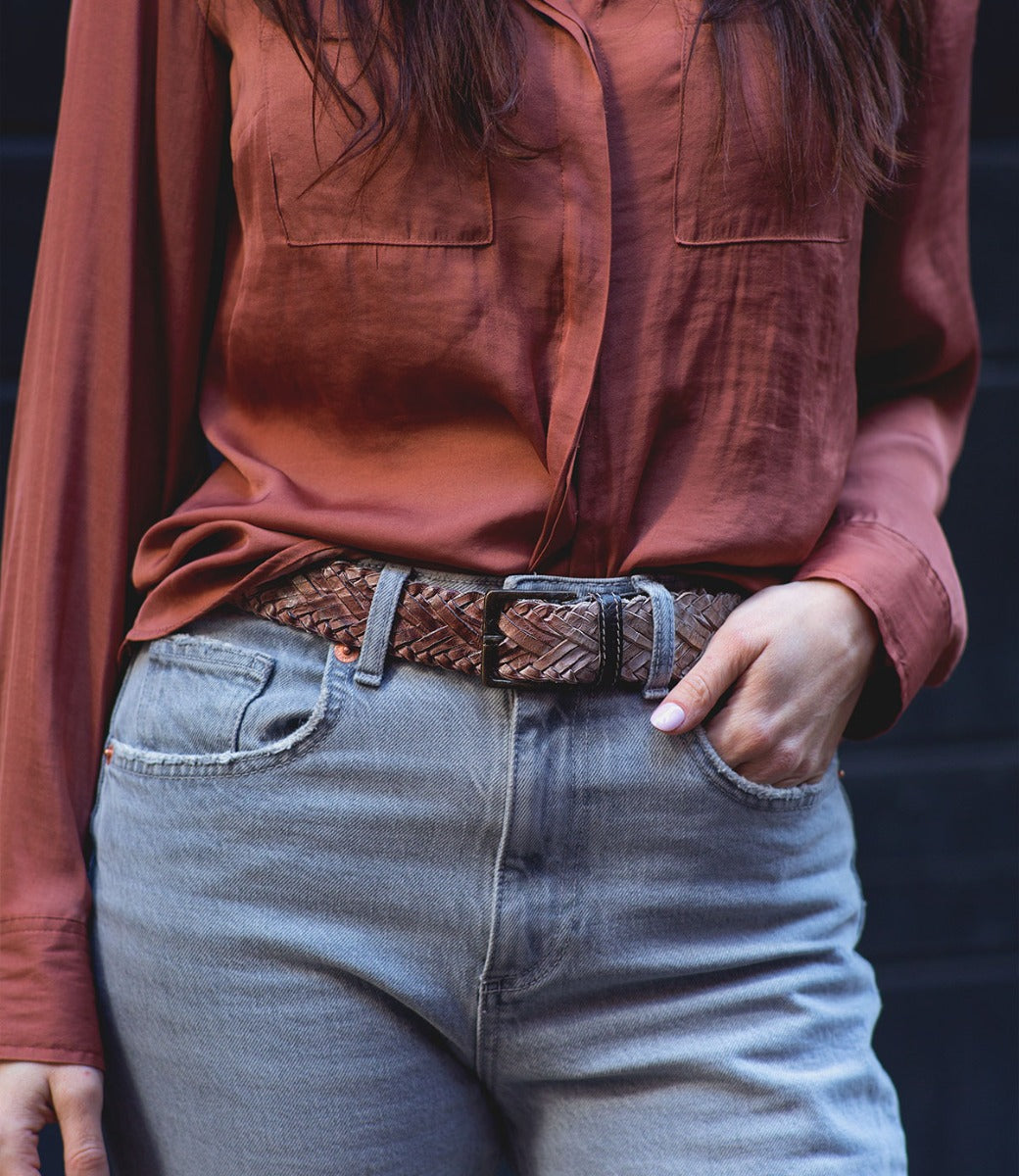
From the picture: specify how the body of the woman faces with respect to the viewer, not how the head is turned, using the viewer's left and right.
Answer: facing the viewer
